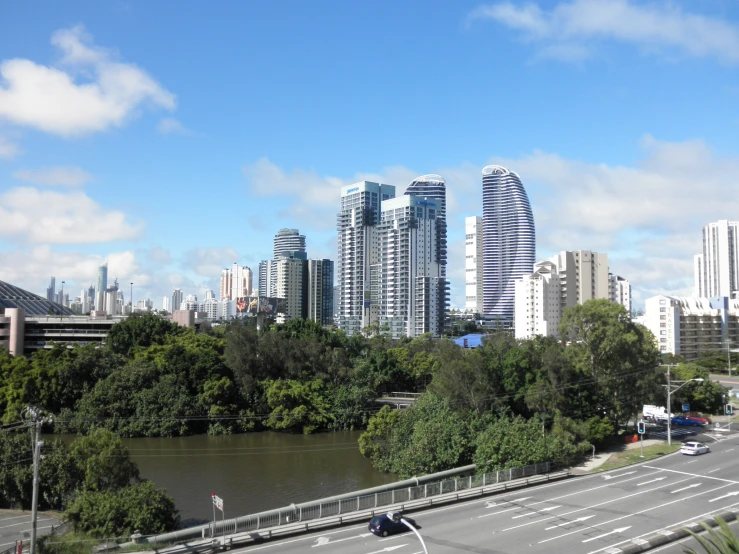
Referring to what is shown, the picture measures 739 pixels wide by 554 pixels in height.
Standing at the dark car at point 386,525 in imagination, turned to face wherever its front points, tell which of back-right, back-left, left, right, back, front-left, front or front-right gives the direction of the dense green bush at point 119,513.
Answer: back-left

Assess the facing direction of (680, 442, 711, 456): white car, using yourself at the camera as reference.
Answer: facing away from the viewer and to the right of the viewer

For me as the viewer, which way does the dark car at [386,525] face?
facing away from the viewer and to the right of the viewer

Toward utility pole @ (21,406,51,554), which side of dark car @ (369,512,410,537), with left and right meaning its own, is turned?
back

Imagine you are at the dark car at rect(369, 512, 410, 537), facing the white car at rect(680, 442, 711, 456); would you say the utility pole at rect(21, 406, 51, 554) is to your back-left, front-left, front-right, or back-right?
back-left

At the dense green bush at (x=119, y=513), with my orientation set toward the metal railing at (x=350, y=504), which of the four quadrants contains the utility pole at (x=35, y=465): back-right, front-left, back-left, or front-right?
back-right

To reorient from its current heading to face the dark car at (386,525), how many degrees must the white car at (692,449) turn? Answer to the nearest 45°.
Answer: approximately 180°

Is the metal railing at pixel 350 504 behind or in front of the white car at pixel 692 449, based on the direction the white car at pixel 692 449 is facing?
behind

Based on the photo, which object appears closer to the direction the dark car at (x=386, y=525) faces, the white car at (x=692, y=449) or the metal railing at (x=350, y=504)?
the white car
